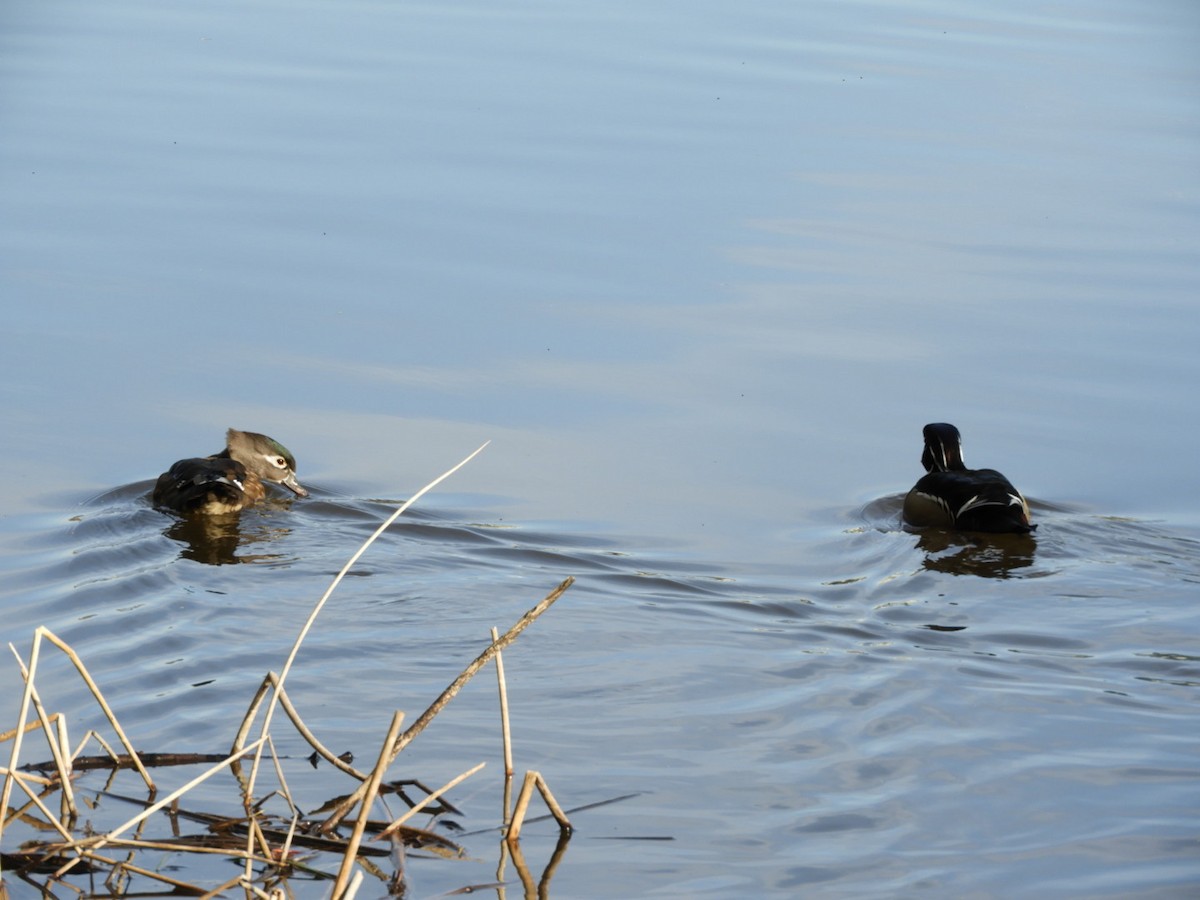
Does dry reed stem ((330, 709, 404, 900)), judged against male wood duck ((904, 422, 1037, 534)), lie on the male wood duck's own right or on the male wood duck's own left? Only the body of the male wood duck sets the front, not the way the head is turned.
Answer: on the male wood duck's own left

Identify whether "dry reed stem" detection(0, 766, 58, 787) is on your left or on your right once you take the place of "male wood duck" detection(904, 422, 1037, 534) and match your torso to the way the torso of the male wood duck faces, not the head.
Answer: on your left

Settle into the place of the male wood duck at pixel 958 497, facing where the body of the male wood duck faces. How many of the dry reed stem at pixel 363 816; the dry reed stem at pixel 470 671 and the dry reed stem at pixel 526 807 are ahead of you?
0

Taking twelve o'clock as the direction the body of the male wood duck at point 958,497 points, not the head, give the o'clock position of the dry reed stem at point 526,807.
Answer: The dry reed stem is roughly at 8 o'clock from the male wood duck.

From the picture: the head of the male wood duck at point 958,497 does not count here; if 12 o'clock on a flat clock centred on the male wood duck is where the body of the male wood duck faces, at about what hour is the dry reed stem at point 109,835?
The dry reed stem is roughly at 8 o'clock from the male wood duck.

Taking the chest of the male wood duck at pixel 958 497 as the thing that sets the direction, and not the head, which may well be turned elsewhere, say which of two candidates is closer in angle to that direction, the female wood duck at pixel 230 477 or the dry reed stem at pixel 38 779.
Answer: the female wood duck

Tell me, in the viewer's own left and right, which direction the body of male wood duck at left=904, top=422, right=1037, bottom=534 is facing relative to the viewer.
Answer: facing away from the viewer and to the left of the viewer

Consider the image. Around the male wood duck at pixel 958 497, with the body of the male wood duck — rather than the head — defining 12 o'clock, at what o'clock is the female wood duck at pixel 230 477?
The female wood duck is roughly at 10 o'clock from the male wood duck.

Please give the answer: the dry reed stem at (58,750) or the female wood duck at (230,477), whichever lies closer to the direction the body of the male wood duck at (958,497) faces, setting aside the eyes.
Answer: the female wood duck

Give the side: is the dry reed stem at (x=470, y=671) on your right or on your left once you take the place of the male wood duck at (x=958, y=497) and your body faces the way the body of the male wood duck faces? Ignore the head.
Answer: on your left

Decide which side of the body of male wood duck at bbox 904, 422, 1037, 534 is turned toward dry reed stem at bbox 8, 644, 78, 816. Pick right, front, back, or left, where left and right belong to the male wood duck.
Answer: left
